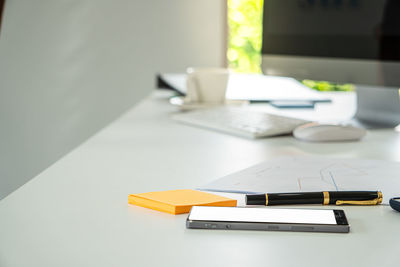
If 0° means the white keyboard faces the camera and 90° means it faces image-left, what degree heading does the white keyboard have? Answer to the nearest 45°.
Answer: approximately 45°

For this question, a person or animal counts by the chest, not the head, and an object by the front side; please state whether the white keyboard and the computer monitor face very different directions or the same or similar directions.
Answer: same or similar directions

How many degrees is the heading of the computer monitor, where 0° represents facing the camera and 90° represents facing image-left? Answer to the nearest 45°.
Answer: approximately 45°

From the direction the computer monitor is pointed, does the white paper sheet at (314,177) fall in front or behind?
in front

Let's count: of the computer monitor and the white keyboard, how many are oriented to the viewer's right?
0

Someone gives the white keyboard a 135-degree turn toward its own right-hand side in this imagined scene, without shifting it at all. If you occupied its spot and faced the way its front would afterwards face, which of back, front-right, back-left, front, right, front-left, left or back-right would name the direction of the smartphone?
back

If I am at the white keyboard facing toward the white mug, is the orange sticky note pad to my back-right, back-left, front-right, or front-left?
back-left

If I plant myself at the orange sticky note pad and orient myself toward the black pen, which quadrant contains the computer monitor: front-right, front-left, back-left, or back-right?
front-left
